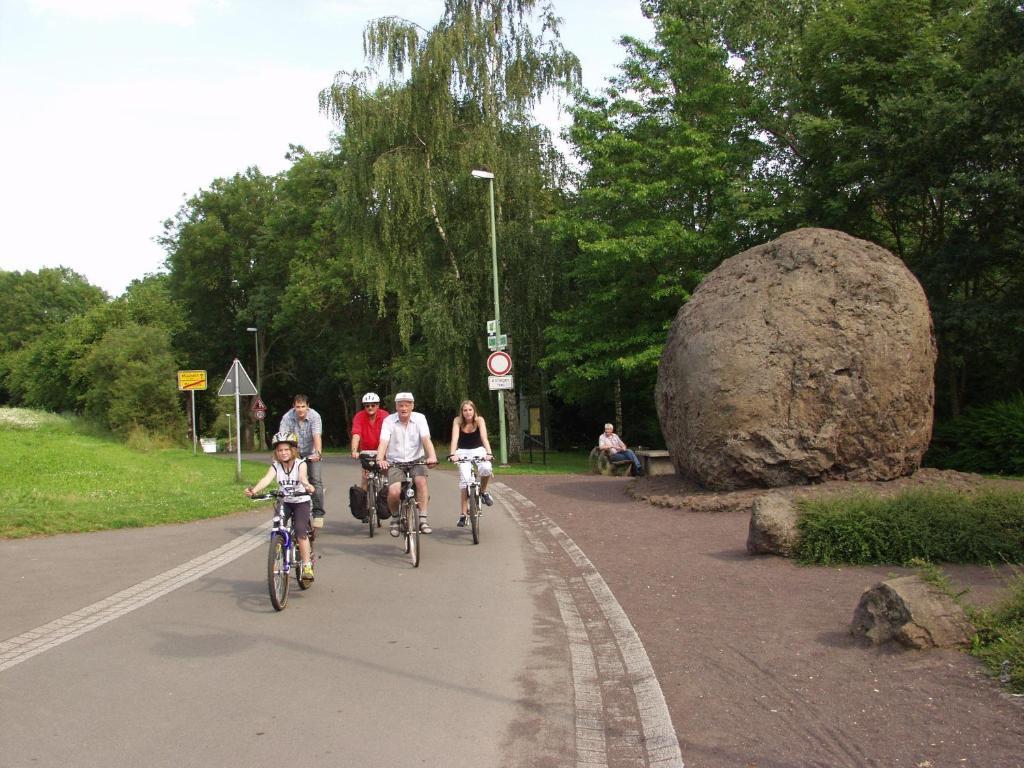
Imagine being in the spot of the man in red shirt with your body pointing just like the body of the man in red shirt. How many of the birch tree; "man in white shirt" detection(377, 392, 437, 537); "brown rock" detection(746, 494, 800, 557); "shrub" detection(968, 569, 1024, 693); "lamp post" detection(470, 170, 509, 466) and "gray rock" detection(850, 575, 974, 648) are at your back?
2

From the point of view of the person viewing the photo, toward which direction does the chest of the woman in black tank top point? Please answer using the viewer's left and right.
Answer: facing the viewer

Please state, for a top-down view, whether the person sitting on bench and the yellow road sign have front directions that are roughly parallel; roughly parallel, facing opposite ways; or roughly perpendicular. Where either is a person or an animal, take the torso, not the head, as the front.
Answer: roughly parallel

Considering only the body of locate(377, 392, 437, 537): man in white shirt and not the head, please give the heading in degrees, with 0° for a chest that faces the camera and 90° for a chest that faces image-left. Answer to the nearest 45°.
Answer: approximately 0°

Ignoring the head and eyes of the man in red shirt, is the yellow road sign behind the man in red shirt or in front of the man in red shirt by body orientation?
behind

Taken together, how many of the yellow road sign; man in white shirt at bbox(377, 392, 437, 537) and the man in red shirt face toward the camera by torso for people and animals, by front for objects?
3

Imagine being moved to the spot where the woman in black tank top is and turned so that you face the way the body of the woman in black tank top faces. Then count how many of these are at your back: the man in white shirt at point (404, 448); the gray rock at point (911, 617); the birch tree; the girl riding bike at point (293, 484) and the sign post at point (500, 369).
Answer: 2

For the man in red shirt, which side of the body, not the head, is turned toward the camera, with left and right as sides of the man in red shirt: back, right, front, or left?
front

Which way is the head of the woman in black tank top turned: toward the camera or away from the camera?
toward the camera

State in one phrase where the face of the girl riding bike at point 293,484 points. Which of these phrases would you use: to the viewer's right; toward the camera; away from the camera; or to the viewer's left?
toward the camera

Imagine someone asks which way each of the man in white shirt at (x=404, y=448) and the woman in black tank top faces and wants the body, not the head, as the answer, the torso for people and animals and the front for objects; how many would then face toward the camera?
2

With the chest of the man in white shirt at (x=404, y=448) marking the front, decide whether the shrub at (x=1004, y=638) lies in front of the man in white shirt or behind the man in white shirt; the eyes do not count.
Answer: in front

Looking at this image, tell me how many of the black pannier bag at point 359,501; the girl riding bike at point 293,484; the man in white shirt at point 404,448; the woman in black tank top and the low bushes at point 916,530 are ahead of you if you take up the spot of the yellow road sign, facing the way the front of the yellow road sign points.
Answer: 5

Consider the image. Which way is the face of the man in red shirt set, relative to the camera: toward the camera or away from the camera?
toward the camera

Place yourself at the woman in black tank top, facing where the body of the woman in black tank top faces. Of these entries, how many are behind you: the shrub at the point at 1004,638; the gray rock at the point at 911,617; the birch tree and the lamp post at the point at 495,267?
2
